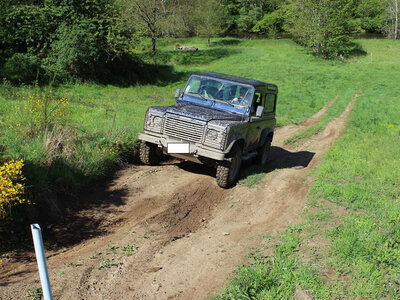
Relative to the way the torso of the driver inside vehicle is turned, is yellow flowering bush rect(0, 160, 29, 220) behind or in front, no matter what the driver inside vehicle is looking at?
in front

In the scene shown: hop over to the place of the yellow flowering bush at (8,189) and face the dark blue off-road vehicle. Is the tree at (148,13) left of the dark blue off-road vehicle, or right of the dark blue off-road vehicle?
left

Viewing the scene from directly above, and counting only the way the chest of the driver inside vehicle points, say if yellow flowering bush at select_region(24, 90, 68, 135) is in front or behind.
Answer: in front

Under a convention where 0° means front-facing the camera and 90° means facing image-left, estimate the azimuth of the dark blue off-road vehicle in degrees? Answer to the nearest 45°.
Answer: approximately 45°

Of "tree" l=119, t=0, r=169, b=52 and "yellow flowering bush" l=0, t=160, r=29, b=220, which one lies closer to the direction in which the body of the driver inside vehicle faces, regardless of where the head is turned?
the yellow flowering bush

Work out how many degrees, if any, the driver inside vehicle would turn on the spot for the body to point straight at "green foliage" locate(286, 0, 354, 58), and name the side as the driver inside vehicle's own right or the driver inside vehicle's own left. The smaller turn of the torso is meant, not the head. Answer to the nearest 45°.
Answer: approximately 135° to the driver inside vehicle's own right

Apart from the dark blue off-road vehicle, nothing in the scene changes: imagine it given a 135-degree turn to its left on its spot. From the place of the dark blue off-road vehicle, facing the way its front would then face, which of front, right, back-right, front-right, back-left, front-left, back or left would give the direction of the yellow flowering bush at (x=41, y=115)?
back

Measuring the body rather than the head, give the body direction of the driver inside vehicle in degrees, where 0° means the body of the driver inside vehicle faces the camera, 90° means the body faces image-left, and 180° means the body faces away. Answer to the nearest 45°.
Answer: approximately 45°

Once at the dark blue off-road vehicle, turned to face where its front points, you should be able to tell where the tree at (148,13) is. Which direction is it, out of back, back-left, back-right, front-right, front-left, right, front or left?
back-right

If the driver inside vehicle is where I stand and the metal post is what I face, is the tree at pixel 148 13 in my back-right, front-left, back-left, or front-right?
back-right
